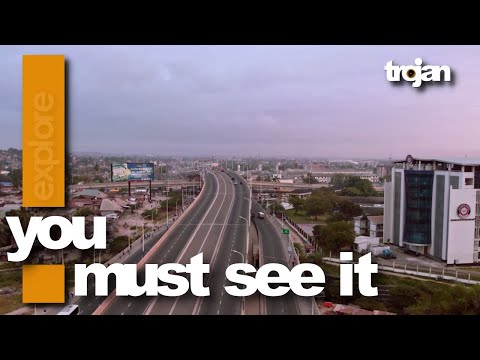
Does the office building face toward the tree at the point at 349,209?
no

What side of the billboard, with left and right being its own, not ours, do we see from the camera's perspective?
front

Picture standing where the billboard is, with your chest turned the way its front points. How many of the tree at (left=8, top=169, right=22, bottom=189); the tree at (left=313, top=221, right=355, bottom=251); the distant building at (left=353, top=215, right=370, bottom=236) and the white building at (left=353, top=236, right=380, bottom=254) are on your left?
3

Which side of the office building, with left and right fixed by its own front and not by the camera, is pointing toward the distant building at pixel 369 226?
right

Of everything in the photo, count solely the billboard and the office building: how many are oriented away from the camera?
0

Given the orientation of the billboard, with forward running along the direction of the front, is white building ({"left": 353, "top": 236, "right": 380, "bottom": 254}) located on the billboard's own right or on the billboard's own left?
on the billboard's own left

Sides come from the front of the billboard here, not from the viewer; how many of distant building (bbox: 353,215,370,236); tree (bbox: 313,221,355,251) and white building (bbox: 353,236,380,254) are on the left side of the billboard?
3

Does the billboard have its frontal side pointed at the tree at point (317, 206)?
no

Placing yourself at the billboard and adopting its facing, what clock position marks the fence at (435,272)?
The fence is roughly at 10 o'clock from the billboard.

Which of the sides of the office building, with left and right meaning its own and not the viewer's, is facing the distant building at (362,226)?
right

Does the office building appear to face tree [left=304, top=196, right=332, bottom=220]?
no

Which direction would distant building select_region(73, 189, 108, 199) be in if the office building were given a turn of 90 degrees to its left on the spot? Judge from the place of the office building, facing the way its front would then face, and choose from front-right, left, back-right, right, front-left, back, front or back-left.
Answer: back-right

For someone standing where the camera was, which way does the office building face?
facing the viewer and to the left of the viewer

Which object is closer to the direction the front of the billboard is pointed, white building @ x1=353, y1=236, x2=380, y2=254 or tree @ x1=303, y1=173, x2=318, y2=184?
the white building
